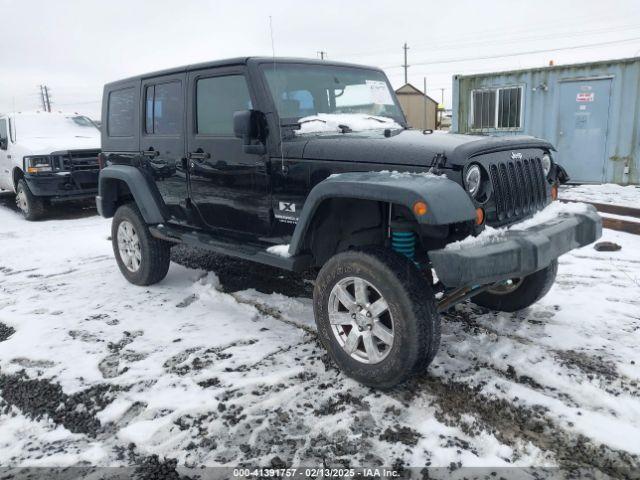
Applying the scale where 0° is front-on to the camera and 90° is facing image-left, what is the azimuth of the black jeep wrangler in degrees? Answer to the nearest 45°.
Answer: approximately 315°

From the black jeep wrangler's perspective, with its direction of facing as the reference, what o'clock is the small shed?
The small shed is roughly at 8 o'clock from the black jeep wrangler.
